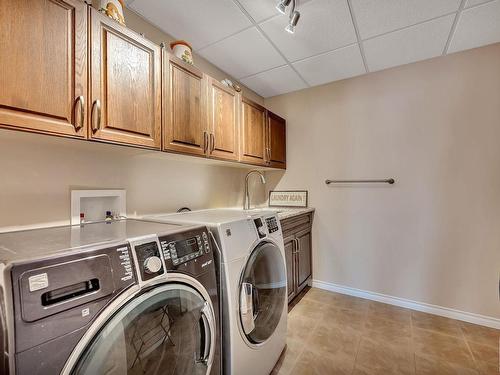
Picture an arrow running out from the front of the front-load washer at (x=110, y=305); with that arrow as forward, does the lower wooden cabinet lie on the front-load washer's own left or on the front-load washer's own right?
on the front-load washer's own left

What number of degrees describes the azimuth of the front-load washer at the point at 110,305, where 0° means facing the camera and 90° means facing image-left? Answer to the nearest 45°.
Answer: approximately 315°

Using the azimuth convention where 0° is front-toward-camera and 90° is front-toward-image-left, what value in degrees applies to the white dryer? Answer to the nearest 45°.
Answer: approximately 315°

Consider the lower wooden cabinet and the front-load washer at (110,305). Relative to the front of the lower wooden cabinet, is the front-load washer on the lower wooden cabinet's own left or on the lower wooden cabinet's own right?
on the lower wooden cabinet's own right

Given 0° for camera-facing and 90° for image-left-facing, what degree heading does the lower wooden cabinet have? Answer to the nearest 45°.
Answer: approximately 315°

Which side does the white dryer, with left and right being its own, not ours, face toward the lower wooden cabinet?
left

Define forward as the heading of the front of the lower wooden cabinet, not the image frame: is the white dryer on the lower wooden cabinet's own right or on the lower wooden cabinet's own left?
on the lower wooden cabinet's own right
